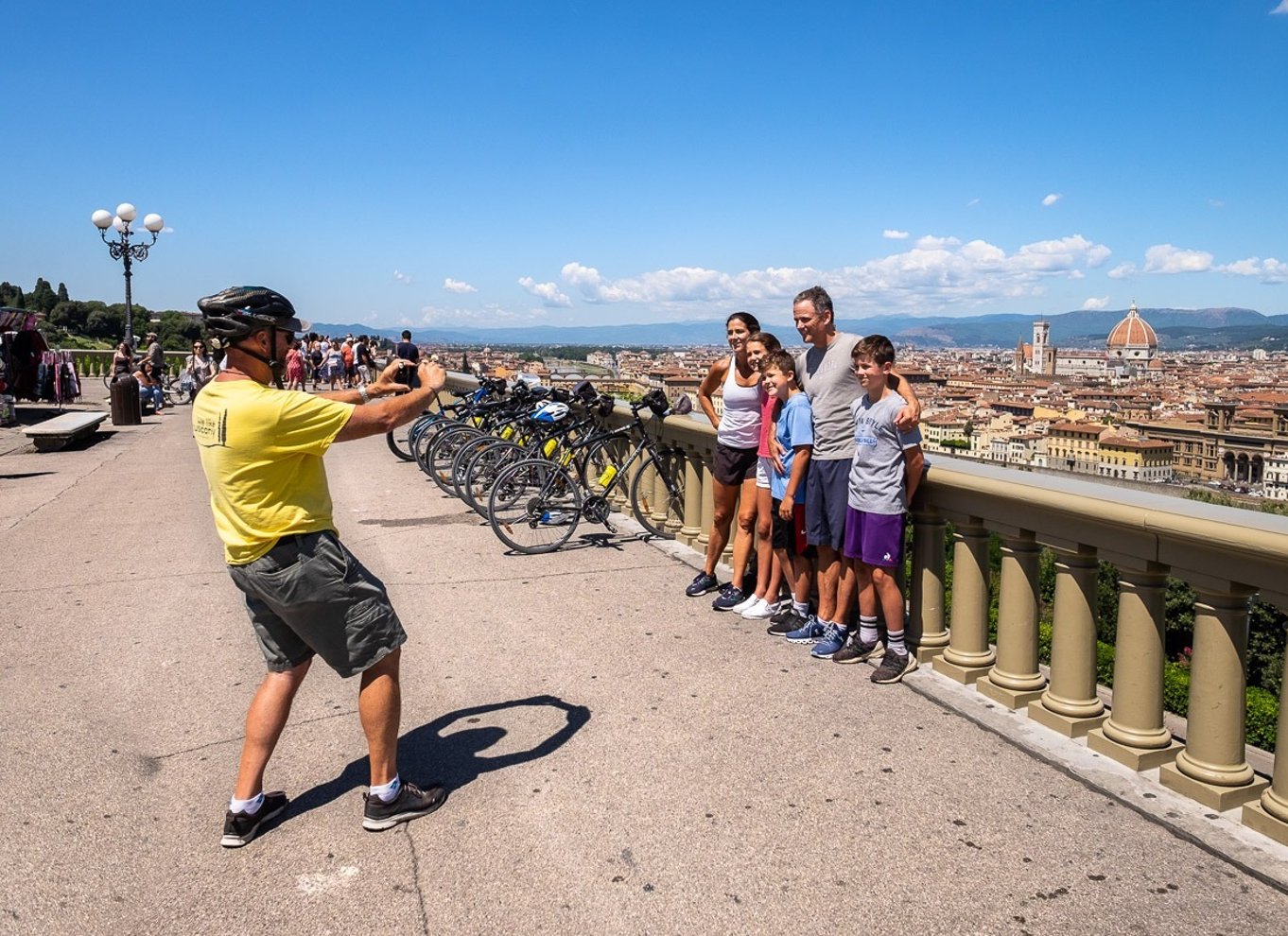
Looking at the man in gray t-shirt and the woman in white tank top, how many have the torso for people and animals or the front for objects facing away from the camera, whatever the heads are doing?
0

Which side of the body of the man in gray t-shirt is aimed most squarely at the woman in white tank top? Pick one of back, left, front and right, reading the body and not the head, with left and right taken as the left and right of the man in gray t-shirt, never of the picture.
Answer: right

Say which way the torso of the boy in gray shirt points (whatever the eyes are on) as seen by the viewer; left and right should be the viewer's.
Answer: facing the viewer and to the left of the viewer

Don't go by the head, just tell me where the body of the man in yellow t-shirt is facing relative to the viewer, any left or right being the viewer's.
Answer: facing away from the viewer and to the right of the viewer

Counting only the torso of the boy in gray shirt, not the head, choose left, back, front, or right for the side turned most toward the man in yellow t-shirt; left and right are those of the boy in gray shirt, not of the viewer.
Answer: front

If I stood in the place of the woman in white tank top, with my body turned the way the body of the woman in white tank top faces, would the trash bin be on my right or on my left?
on my right

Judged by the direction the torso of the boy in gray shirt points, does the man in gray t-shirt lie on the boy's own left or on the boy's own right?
on the boy's own right

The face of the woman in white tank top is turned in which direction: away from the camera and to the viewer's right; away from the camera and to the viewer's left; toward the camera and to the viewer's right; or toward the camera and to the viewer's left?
toward the camera and to the viewer's left

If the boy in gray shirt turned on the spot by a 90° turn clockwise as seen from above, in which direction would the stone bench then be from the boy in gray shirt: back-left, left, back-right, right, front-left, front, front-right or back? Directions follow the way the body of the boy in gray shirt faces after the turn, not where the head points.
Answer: front

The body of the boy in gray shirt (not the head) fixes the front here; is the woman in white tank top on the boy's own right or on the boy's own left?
on the boy's own right

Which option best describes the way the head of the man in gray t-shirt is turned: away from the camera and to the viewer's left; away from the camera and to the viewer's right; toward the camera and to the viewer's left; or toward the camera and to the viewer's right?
toward the camera and to the viewer's left

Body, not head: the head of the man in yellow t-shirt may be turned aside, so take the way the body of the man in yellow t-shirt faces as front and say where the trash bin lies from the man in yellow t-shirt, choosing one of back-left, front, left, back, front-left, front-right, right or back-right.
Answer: front-left

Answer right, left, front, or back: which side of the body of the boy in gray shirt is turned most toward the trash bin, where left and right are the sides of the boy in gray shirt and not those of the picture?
right

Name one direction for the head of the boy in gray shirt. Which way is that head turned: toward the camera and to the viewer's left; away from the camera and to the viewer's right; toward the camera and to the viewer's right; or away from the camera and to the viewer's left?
toward the camera and to the viewer's left
